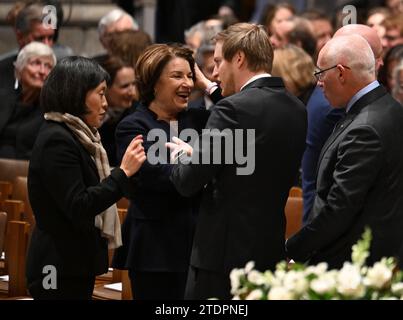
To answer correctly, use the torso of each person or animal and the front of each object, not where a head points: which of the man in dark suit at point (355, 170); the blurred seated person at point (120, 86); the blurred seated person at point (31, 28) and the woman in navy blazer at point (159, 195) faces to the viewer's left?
the man in dark suit

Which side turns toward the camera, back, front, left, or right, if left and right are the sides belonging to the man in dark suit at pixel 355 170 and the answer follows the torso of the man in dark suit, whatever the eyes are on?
left

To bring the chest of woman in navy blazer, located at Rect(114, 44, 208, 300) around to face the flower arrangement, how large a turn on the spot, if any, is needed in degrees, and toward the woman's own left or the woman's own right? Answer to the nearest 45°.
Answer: approximately 45° to the woman's own right

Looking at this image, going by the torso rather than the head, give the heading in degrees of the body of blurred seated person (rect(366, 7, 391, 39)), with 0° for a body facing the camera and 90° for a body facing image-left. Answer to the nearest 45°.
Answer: approximately 45°

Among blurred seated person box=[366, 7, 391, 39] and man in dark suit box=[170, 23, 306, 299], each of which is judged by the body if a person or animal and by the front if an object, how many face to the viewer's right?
0

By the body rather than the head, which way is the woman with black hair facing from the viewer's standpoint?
to the viewer's right

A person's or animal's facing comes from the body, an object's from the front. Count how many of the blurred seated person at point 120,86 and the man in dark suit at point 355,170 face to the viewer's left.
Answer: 1
